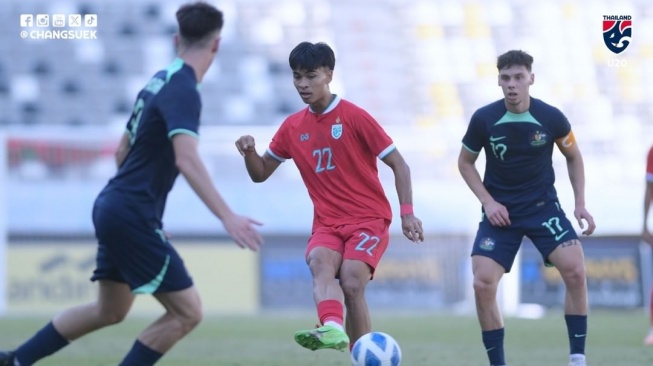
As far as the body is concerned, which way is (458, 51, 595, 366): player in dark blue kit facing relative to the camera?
toward the camera

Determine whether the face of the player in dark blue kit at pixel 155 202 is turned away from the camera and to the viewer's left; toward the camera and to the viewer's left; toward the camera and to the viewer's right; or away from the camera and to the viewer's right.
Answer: away from the camera and to the viewer's right

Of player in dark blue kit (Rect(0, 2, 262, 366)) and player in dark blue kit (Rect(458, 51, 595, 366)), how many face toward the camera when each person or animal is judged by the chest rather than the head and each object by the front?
1

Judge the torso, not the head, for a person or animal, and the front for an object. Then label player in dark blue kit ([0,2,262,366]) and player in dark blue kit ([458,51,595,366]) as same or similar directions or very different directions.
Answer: very different directions

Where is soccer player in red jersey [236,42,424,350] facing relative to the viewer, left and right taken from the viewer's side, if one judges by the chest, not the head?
facing the viewer and to the left of the viewer

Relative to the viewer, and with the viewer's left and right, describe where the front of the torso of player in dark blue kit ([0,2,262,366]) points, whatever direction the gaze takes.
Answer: facing away from the viewer and to the right of the viewer

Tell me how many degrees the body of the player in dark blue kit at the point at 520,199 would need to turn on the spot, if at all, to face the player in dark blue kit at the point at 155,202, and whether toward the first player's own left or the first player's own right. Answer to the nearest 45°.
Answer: approximately 45° to the first player's own right

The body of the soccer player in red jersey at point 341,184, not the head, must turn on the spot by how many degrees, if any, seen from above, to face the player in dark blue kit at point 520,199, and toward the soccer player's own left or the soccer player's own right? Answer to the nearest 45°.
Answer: approximately 135° to the soccer player's own left

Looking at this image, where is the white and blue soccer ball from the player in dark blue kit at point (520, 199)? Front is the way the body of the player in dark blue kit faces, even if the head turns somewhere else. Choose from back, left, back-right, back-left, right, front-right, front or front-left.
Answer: front-right

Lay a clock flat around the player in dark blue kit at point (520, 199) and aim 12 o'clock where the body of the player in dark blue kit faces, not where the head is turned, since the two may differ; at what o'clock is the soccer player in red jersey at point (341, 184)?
The soccer player in red jersey is roughly at 2 o'clock from the player in dark blue kit.
